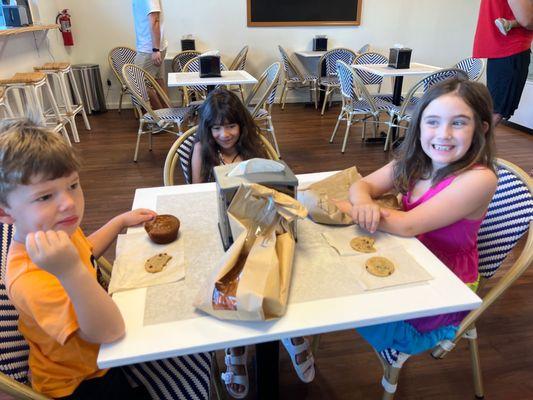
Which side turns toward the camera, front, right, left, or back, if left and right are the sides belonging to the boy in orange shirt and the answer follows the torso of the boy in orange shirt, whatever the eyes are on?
right

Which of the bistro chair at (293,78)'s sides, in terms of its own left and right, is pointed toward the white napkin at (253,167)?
right

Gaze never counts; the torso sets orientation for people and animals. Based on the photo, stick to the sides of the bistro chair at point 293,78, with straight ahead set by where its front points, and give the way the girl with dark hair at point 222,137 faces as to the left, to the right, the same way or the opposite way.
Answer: to the right

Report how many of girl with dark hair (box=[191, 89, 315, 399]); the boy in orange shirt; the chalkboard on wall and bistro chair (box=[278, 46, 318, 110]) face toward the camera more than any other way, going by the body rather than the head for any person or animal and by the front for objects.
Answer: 2

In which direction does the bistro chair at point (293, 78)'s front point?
to the viewer's right

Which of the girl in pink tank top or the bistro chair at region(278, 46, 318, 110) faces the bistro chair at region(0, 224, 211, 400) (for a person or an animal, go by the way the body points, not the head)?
the girl in pink tank top

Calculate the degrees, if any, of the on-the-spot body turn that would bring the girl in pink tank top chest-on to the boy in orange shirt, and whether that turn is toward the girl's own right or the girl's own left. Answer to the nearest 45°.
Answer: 0° — they already face them

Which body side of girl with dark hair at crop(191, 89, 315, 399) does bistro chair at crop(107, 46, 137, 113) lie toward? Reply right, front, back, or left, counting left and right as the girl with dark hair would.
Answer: back

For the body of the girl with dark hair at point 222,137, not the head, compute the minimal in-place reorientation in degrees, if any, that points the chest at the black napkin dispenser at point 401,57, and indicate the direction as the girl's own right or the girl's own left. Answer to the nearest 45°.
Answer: approximately 135° to the girl's own left

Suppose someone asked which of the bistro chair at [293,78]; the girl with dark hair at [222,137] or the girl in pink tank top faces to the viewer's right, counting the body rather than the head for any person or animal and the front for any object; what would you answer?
the bistro chair
